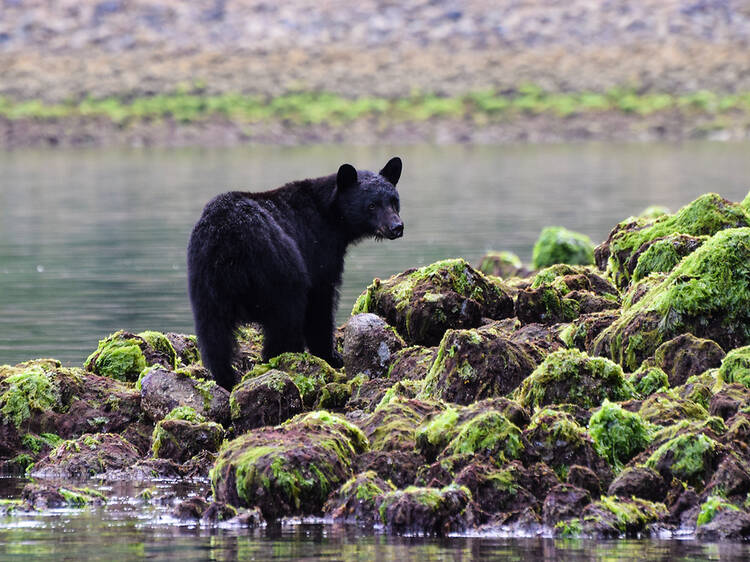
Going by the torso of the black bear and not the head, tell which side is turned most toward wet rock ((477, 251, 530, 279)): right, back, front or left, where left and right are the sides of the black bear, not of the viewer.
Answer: front

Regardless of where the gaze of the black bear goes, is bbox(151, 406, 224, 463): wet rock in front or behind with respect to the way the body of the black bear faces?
behind

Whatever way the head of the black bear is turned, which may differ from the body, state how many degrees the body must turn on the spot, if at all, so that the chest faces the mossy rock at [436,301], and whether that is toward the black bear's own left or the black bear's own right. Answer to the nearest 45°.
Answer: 0° — it already faces it

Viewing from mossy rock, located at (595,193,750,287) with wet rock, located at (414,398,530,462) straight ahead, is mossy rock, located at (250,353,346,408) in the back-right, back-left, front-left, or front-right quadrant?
front-right

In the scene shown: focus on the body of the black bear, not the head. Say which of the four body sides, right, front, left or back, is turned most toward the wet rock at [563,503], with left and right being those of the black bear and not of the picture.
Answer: right

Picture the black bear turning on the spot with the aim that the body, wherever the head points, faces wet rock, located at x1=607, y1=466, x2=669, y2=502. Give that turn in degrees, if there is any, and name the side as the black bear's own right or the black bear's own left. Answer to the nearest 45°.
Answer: approximately 90° to the black bear's own right

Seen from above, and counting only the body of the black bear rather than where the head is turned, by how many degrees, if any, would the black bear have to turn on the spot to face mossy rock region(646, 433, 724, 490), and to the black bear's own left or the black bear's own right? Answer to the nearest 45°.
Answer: approximately 90° to the black bear's own right

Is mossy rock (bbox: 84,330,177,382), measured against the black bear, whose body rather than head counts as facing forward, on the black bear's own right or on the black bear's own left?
on the black bear's own left

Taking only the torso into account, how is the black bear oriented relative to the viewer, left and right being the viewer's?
facing away from the viewer and to the right of the viewer
